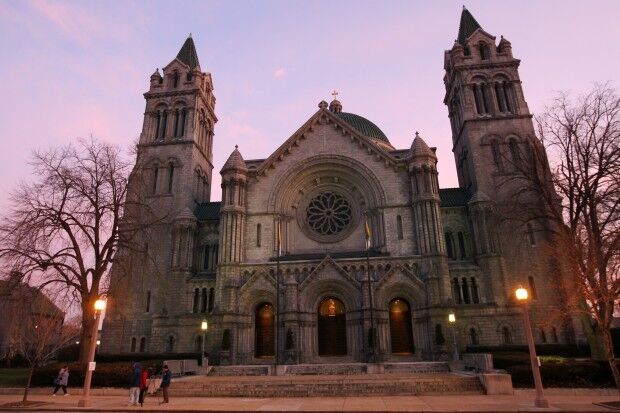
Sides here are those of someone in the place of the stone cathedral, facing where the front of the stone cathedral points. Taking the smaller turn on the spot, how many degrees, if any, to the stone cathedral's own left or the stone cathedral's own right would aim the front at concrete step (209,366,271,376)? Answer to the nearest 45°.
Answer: approximately 45° to the stone cathedral's own right

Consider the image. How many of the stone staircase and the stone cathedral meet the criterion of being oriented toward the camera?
2

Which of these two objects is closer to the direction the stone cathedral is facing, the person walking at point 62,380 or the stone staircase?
the stone staircase

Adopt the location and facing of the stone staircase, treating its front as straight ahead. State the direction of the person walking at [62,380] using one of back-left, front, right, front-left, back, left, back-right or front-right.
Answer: right

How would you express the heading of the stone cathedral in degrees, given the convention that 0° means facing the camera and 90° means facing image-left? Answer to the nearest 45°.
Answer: approximately 0°

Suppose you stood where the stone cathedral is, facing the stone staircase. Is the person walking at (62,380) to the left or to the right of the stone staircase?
right

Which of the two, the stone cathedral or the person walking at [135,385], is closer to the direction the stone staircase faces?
the person walking

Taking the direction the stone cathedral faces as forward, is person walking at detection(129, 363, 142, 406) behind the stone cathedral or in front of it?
in front

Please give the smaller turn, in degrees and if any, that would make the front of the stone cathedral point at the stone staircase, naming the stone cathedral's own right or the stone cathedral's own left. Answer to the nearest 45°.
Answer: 0° — it already faces it

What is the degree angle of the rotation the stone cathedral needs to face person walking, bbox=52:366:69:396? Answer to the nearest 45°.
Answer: approximately 45° to its right

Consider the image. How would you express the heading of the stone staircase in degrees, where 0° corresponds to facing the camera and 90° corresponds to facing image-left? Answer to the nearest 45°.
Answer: approximately 0°

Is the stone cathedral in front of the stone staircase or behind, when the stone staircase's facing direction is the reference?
behind

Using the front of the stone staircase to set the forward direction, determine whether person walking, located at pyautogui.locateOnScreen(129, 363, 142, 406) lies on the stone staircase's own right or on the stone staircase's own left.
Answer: on the stone staircase's own right
